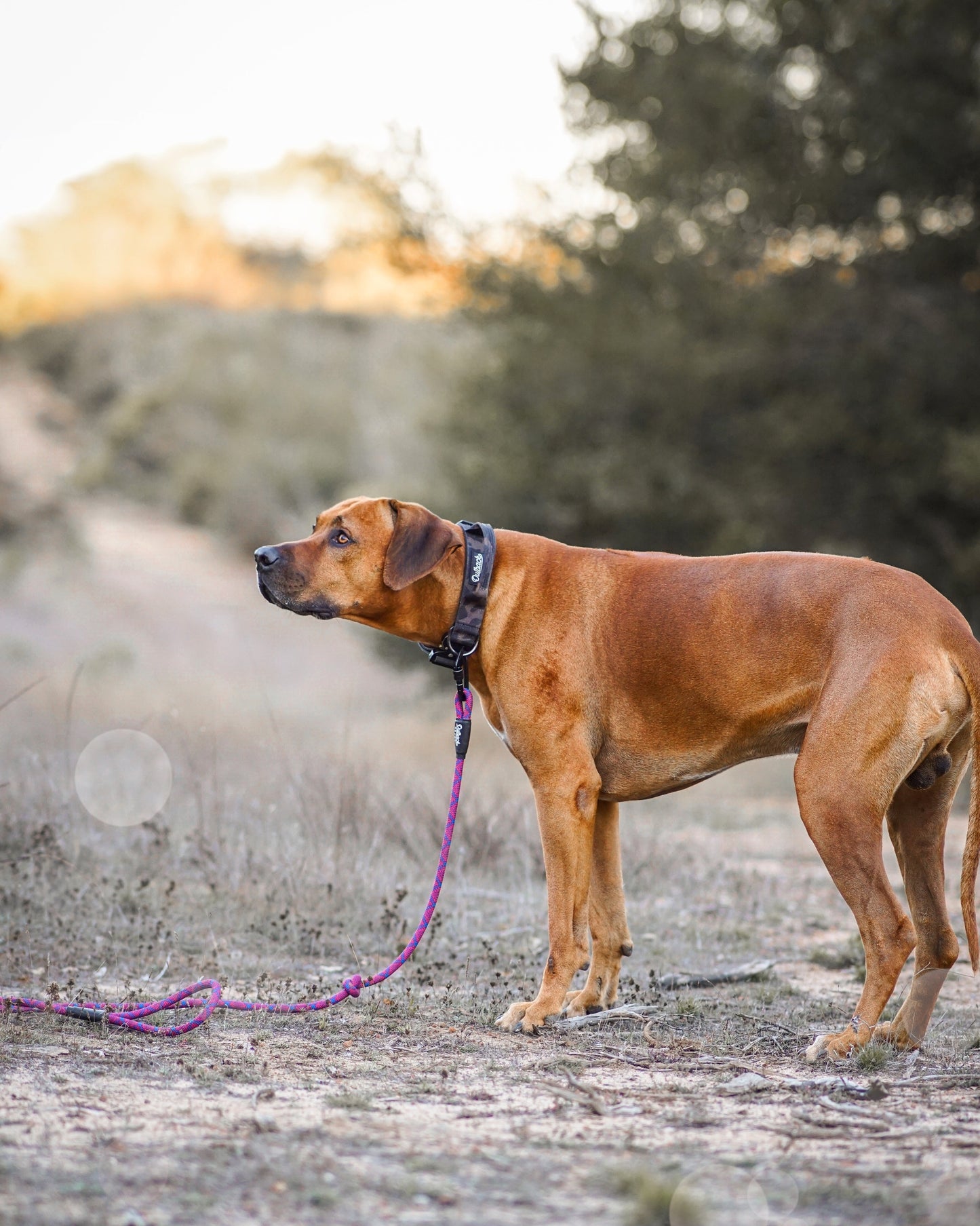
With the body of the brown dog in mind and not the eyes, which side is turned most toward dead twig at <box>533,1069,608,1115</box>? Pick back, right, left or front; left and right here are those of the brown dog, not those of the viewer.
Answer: left

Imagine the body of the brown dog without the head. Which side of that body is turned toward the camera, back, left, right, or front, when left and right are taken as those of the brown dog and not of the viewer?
left

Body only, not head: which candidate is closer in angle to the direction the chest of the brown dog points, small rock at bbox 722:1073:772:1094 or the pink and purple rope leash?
the pink and purple rope leash

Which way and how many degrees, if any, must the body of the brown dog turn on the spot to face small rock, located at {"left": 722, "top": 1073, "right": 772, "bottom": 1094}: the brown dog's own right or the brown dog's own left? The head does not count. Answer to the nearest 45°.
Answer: approximately 90° to the brown dog's own left

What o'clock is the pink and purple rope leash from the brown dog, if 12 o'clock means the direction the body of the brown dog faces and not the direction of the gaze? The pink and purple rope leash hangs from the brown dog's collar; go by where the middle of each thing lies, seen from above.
The pink and purple rope leash is roughly at 12 o'clock from the brown dog.

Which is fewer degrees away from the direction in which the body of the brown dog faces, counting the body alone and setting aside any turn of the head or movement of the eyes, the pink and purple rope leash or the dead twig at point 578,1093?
the pink and purple rope leash

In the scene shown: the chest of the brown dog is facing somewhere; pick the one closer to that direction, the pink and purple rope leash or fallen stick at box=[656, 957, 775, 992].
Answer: the pink and purple rope leash

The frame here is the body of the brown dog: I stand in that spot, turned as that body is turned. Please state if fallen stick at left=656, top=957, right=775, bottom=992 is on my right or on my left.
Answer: on my right
